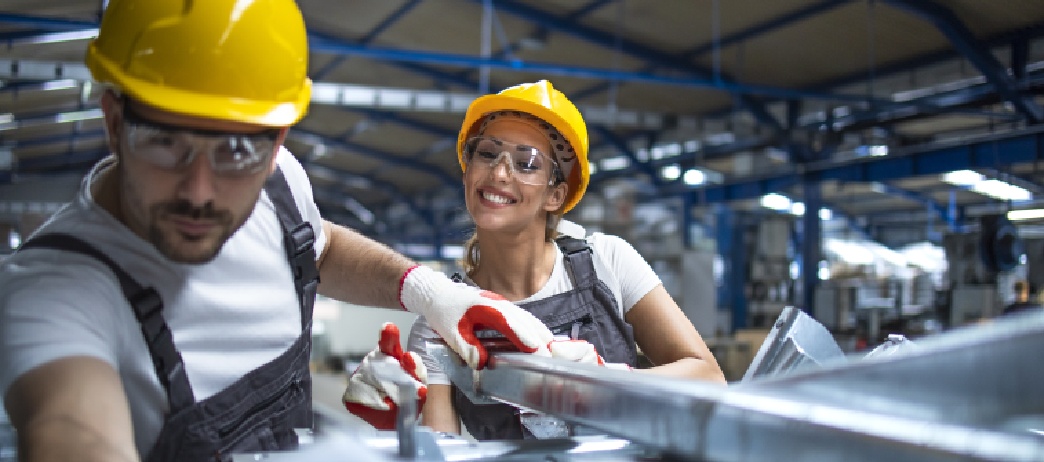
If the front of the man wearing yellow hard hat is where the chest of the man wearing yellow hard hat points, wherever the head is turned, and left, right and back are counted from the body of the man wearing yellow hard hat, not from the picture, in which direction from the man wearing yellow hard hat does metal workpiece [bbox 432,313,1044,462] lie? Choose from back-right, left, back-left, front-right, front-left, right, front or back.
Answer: front

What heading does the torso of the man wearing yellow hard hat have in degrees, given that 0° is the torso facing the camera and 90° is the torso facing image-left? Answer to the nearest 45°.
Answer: approximately 315°

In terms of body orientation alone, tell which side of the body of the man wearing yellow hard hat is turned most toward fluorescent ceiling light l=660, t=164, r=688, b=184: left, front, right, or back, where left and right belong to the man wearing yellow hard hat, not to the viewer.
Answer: left

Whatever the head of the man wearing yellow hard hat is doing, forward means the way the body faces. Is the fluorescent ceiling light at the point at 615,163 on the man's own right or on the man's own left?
on the man's own left

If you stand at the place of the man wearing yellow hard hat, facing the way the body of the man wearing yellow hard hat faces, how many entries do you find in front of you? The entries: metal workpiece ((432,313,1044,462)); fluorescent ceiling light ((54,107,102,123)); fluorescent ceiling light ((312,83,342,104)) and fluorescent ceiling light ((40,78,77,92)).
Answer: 1

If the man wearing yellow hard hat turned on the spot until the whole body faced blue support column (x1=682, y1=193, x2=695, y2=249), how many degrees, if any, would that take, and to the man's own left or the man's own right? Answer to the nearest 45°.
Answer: approximately 90° to the man's own left

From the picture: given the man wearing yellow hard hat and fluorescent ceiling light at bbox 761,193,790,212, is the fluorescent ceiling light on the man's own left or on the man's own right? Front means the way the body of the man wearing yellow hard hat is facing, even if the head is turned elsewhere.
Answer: on the man's own left

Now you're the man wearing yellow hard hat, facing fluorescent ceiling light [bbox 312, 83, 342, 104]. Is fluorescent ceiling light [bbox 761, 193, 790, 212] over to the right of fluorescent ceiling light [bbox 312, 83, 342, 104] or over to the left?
right

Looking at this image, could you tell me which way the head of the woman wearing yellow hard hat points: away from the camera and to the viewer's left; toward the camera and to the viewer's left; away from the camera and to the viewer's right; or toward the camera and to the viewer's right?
toward the camera and to the viewer's left

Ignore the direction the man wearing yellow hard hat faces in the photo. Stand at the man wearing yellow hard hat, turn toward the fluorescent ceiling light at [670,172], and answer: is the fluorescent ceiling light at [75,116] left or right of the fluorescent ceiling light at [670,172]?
left

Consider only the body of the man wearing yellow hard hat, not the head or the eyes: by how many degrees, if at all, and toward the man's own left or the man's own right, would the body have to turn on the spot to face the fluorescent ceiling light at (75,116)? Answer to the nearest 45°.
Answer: approximately 135° to the man's own left

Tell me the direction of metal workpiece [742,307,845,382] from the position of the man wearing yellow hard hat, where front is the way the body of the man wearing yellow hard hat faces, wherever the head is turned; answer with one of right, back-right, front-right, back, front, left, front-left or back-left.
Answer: front-left

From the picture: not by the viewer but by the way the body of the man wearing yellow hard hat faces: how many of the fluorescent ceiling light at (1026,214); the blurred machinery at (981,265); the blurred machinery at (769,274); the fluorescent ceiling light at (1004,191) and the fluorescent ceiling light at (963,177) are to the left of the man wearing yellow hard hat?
5

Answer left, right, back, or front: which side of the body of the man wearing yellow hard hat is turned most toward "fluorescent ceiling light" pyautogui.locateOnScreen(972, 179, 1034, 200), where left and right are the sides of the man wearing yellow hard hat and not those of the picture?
left

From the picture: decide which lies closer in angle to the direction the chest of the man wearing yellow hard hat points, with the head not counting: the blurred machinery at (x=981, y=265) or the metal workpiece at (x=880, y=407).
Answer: the metal workpiece

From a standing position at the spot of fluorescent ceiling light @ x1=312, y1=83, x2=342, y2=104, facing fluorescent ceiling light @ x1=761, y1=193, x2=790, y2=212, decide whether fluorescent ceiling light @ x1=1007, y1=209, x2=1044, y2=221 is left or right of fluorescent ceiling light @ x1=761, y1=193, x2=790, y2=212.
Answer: right
